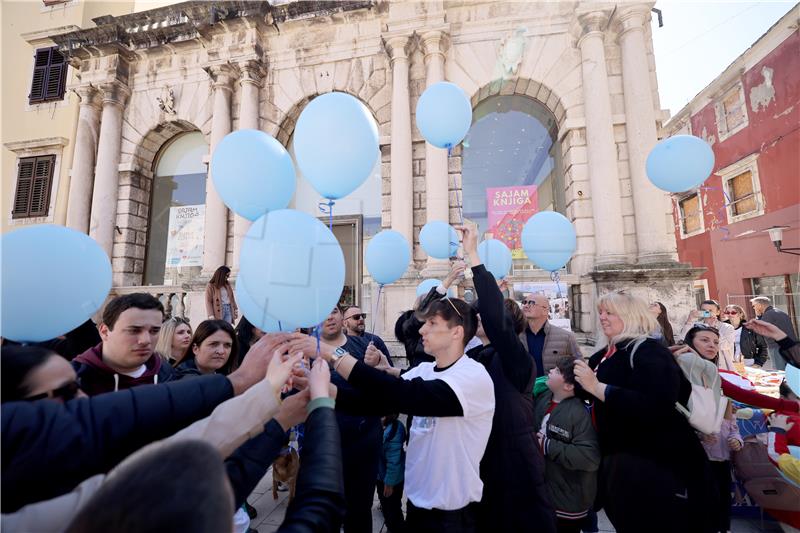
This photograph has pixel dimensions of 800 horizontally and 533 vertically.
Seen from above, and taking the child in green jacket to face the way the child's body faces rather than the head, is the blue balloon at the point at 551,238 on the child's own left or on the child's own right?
on the child's own right

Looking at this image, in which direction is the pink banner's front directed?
toward the camera

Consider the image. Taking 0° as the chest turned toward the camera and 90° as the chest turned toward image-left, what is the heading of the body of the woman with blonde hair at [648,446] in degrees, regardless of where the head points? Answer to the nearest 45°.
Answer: approximately 90°

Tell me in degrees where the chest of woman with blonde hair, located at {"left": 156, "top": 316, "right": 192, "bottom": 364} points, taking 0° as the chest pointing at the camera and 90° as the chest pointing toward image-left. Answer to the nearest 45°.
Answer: approximately 315°

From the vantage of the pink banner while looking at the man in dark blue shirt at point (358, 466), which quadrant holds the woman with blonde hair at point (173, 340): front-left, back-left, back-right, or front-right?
front-right

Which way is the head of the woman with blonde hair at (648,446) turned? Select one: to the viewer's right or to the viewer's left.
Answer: to the viewer's left

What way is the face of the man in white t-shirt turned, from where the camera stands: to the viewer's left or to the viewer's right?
to the viewer's left

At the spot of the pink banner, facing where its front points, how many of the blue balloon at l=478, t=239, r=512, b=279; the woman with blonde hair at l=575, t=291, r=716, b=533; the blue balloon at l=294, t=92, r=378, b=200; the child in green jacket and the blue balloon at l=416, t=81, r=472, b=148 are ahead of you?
5

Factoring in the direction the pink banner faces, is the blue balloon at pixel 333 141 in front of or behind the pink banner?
in front

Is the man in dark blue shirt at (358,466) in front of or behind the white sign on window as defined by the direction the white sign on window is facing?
in front

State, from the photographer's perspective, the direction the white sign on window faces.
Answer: facing the viewer

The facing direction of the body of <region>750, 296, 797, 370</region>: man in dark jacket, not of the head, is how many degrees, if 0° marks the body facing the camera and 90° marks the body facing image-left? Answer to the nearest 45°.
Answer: approximately 90°

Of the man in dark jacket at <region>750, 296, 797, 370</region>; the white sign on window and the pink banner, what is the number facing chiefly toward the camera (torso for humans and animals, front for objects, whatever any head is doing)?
2
